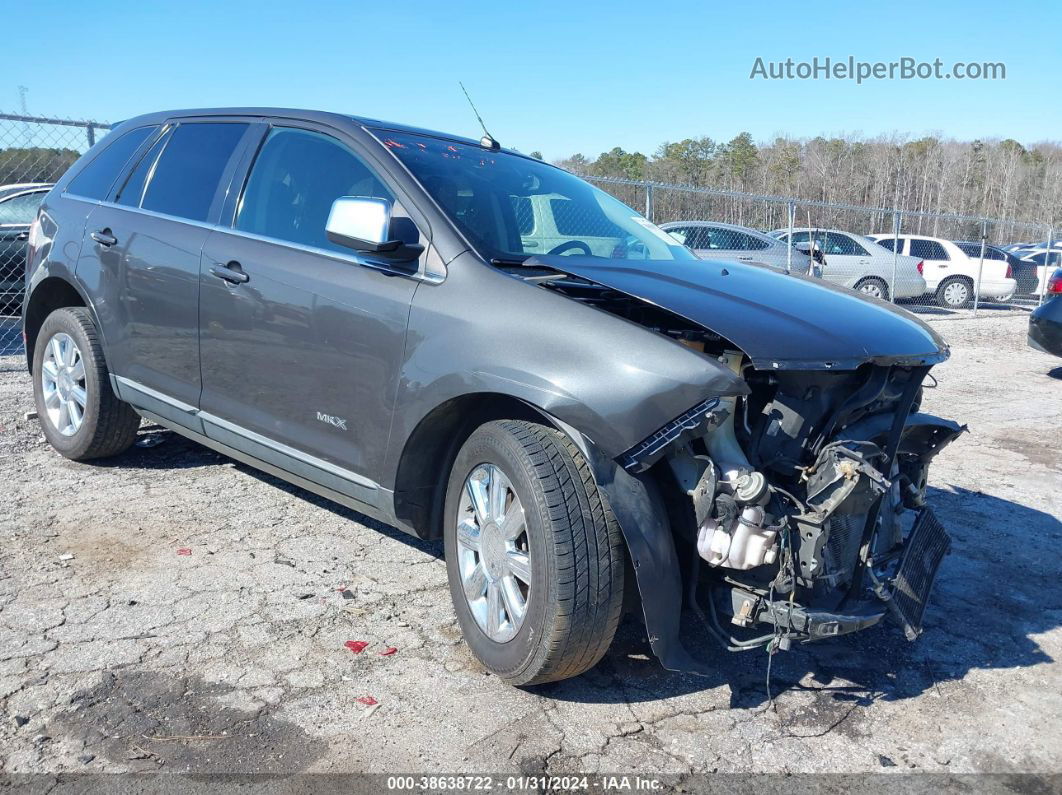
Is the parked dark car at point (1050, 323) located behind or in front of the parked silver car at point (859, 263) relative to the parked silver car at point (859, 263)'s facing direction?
behind

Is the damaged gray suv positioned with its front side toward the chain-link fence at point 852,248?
no

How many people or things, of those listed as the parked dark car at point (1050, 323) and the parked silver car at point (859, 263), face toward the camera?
0

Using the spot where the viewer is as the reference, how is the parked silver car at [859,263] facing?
facing away from the viewer and to the left of the viewer

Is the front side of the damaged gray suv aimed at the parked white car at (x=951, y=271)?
no

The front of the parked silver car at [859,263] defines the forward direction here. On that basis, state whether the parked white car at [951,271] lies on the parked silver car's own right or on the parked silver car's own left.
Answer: on the parked silver car's own right

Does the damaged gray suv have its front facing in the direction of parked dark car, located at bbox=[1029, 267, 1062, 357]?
no

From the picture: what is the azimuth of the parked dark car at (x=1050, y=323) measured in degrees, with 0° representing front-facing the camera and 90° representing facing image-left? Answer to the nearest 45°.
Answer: approximately 225°

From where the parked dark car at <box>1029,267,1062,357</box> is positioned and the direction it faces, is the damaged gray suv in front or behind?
behind

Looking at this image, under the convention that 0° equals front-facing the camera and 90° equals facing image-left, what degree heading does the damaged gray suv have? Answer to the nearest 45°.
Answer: approximately 315°

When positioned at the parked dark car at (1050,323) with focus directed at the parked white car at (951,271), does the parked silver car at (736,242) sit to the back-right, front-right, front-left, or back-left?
front-left

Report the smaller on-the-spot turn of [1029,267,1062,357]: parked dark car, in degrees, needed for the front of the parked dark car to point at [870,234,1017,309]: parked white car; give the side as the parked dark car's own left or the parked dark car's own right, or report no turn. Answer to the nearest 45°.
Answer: approximately 45° to the parked dark car's own left
